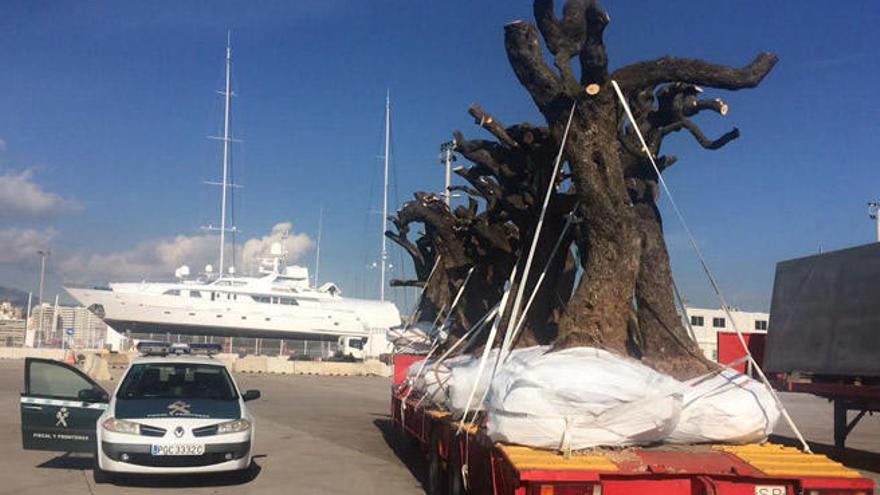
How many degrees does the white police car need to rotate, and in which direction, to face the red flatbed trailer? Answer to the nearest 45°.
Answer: approximately 45° to its left

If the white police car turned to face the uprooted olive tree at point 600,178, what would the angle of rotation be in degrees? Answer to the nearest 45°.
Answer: approximately 45° to its left
